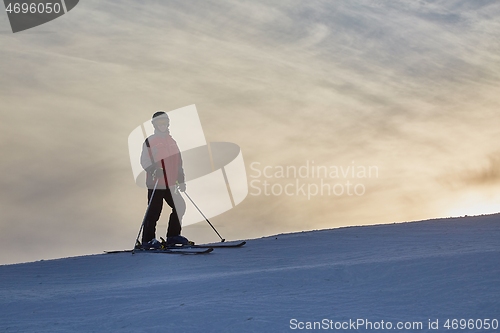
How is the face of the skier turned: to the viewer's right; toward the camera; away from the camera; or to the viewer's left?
toward the camera

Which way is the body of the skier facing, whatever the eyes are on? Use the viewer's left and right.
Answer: facing the viewer and to the right of the viewer
